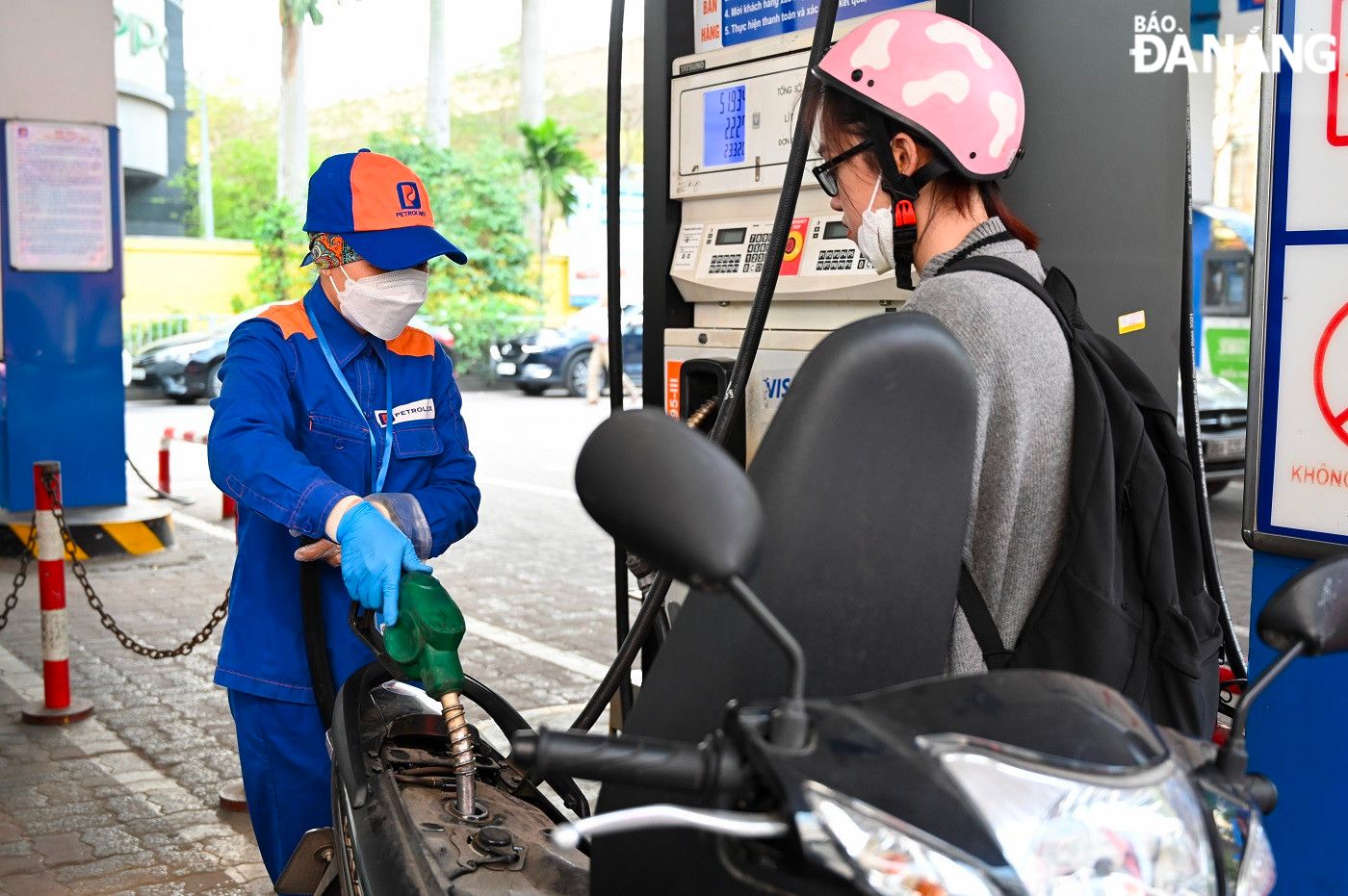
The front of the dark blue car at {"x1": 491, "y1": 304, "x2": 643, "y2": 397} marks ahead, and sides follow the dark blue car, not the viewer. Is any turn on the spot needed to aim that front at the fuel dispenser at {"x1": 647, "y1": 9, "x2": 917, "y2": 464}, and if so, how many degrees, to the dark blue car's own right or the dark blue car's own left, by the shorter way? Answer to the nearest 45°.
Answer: approximately 45° to the dark blue car's own left

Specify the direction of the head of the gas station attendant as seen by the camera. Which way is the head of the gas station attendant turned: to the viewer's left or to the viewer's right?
to the viewer's right

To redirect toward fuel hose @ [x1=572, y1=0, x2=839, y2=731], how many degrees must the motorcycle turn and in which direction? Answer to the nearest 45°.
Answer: approximately 135° to its left

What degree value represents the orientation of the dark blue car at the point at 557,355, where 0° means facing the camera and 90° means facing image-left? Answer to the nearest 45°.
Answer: approximately 45°

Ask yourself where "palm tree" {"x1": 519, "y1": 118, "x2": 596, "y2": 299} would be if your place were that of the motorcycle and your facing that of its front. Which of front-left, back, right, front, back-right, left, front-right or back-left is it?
back-left

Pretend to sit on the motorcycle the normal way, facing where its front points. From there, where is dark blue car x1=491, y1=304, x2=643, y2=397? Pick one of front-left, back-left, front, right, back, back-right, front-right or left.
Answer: back-left

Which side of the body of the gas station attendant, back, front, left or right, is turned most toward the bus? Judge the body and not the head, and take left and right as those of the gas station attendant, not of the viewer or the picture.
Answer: left

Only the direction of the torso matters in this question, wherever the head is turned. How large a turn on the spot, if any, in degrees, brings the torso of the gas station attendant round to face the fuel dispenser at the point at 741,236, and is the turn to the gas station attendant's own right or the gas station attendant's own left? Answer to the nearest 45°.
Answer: approximately 90° to the gas station attendant's own left

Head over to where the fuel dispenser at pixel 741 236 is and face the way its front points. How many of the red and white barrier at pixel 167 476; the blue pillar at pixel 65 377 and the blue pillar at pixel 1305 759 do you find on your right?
2

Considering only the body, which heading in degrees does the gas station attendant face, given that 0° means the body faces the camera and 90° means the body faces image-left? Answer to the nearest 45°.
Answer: approximately 315°

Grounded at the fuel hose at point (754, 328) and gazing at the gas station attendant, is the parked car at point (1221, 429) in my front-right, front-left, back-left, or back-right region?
back-right

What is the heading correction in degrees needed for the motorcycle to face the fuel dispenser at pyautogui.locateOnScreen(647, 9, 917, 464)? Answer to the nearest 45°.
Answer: approximately 135° to its left

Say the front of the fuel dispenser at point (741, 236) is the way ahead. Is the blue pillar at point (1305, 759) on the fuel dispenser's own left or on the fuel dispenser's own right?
on the fuel dispenser's own left

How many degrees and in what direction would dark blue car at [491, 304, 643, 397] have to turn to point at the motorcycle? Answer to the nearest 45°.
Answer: approximately 45° to its left

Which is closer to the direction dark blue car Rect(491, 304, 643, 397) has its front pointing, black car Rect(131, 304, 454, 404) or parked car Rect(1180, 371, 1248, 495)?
the black car
